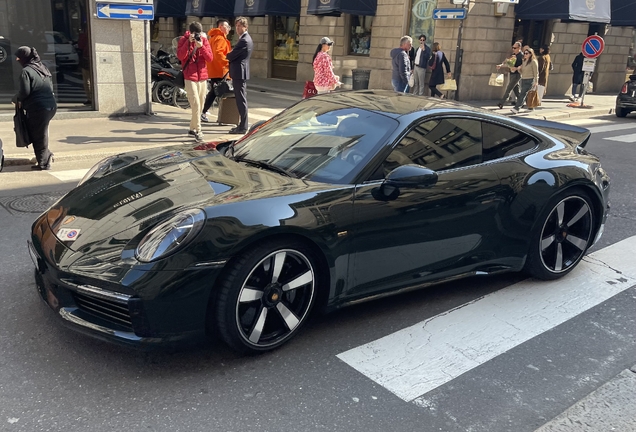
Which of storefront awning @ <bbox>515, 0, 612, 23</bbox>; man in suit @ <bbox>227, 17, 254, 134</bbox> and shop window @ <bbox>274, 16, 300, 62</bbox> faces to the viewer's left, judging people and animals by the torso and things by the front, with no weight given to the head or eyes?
the man in suit

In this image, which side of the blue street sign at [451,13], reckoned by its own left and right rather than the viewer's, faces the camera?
front

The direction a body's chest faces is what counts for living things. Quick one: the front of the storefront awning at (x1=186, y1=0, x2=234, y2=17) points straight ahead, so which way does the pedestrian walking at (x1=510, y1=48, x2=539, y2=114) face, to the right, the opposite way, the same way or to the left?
to the right

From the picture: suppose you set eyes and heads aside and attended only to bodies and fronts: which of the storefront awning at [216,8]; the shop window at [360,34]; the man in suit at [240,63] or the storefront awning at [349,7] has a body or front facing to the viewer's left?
the man in suit

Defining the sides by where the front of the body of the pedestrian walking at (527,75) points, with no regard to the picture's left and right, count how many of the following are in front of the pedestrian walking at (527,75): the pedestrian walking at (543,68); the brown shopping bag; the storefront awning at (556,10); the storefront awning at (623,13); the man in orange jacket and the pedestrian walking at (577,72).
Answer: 2

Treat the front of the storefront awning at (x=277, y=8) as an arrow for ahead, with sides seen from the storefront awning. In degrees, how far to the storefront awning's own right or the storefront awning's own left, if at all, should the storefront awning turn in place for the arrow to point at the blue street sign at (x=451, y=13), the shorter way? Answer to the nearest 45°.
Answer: approximately 45° to the storefront awning's own left

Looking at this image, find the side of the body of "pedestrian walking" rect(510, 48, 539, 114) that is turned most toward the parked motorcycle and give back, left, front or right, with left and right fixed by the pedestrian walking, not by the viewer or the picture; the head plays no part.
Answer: front

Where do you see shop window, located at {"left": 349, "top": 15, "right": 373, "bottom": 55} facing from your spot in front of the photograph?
facing the viewer

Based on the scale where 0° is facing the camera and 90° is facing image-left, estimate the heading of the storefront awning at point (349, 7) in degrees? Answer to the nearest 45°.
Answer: approximately 0°

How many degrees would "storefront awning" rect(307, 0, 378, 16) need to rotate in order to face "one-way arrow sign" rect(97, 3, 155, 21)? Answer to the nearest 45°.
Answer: approximately 45° to its right

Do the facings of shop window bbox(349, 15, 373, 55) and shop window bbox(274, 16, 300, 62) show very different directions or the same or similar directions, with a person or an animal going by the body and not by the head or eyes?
same or similar directions

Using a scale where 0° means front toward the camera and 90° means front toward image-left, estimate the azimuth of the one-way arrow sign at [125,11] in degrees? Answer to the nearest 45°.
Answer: approximately 0°

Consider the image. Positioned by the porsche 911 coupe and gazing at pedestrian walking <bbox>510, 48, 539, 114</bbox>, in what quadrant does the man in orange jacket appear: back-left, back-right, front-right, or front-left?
front-left
